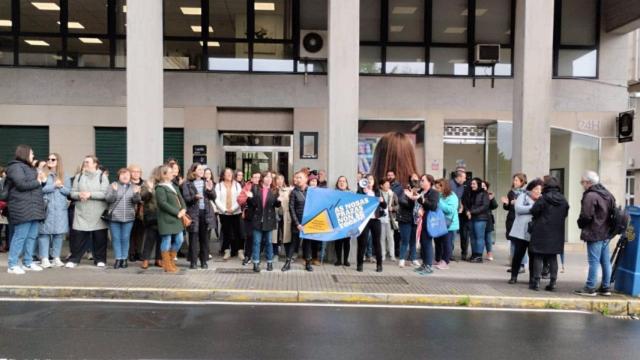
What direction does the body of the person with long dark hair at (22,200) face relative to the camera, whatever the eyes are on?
to the viewer's right

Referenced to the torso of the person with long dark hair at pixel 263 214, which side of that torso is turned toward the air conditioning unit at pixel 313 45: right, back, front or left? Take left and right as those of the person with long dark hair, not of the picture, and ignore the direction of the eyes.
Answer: back

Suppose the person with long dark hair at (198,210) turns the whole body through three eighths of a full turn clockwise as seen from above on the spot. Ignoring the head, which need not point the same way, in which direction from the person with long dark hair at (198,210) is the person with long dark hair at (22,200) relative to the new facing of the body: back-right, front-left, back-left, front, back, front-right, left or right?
front-left

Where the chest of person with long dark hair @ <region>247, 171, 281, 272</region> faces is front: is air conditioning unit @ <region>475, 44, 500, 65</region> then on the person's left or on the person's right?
on the person's left

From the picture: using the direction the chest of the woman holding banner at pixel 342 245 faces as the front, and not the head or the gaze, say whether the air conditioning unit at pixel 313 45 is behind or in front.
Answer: behind

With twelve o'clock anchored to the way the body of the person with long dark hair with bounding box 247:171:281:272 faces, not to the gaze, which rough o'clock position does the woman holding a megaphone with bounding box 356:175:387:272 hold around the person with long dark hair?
The woman holding a megaphone is roughly at 9 o'clock from the person with long dark hair.

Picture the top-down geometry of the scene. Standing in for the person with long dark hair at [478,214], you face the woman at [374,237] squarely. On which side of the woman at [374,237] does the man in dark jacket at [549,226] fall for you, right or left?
left

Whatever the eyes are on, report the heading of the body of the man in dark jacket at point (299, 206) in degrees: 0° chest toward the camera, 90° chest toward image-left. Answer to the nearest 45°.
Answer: approximately 315°

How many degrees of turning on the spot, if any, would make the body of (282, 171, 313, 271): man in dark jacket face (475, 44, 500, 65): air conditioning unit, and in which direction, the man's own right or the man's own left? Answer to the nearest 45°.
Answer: approximately 90° to the man's own left

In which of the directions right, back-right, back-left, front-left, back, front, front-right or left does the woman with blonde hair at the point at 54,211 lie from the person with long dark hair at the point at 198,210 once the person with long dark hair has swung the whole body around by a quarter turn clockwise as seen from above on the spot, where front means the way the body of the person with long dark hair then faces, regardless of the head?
front

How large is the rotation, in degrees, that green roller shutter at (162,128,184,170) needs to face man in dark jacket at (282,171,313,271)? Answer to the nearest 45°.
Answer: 0° — it already faces them
